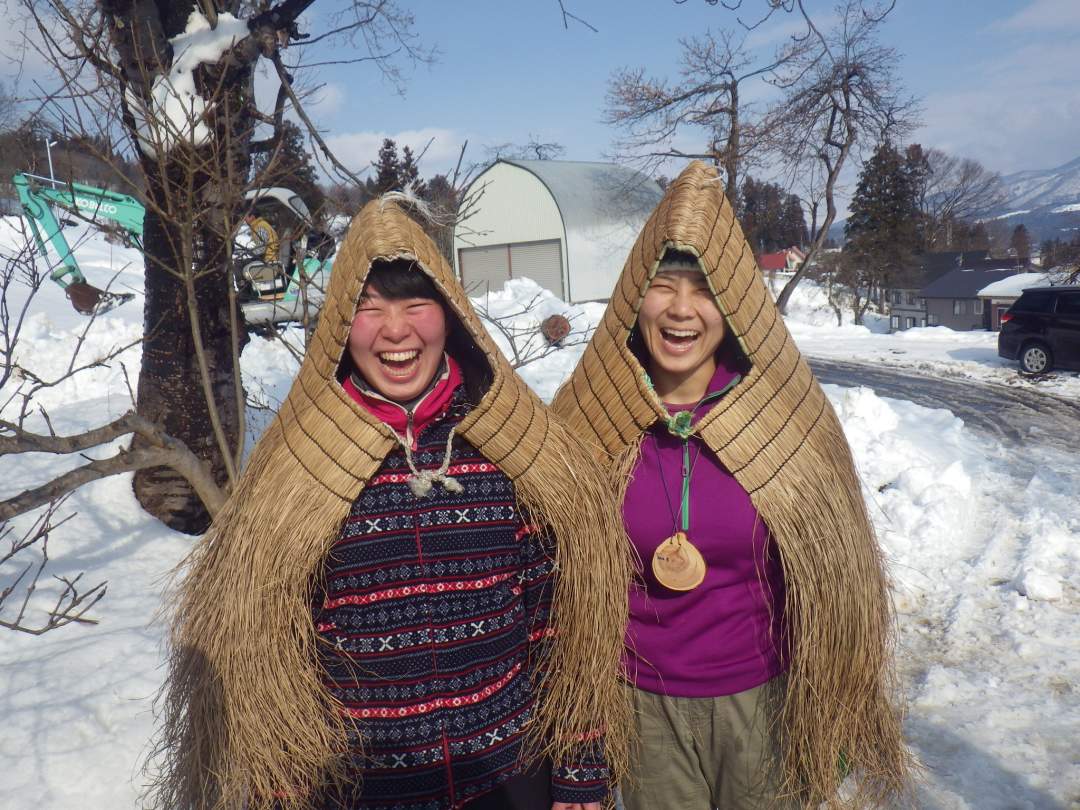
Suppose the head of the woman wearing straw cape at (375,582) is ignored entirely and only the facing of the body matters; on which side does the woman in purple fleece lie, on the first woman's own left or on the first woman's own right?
on the first woman's own left

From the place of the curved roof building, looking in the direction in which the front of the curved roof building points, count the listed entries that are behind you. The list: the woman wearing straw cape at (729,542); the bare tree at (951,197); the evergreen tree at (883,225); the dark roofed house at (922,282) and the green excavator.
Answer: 3

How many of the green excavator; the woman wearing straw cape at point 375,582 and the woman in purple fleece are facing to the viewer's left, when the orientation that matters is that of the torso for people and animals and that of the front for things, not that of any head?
1

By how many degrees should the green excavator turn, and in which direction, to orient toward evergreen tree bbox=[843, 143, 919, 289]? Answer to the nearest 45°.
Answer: approximately 135° to its right

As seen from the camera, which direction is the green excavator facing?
to the viewer's left

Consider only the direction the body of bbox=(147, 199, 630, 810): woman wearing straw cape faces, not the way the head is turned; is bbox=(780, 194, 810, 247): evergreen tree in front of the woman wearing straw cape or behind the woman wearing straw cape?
behind

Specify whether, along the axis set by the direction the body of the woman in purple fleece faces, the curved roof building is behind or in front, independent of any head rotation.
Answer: behind

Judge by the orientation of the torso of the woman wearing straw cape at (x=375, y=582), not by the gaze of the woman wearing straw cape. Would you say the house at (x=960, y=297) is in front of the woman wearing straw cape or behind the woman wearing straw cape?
behind

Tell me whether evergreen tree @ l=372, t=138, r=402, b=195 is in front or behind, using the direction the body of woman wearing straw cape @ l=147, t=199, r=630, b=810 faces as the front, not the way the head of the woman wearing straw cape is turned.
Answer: behind

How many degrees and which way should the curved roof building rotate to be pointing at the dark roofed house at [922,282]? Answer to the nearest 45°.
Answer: approximately 180°

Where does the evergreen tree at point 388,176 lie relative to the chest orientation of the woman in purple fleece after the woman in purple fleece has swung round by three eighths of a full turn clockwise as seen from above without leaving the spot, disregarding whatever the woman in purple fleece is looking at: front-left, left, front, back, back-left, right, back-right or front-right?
front

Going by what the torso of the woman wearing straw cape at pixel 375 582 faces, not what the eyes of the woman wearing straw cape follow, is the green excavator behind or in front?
behind
